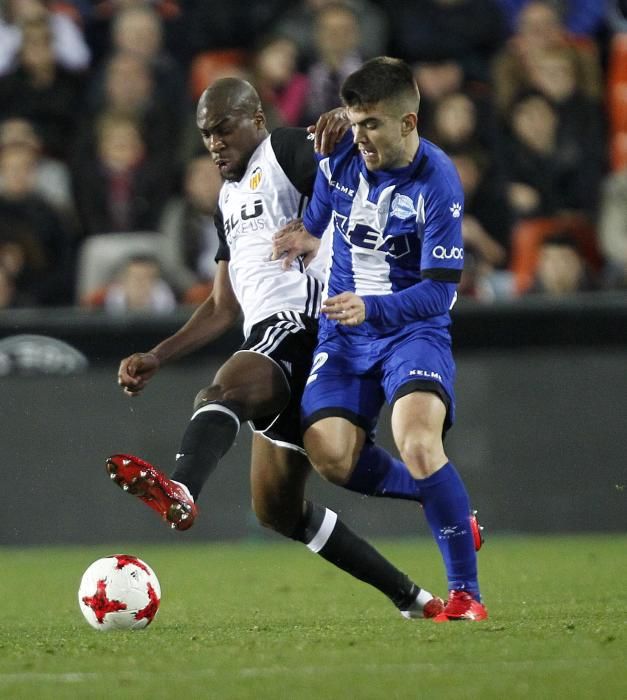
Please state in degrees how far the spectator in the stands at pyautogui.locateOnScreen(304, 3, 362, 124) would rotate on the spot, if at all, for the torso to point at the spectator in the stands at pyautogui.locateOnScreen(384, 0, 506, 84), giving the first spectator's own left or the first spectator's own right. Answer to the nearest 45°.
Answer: approximately 135° to the first spectator's own left

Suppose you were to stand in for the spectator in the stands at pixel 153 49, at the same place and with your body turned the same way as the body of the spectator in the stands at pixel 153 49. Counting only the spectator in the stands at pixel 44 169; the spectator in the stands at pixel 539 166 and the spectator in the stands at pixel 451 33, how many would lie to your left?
2

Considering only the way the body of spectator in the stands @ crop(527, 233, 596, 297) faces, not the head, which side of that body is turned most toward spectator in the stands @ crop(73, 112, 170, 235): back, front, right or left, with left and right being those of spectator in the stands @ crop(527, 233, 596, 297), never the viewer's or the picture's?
right

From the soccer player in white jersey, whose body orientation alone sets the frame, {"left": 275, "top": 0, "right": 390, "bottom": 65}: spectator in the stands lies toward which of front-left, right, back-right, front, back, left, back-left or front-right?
back-right

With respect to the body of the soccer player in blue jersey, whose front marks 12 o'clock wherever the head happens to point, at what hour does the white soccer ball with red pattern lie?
The white soccer ball with red pattern is roughly at 1 o'clock from the soccer player in blue jersey.

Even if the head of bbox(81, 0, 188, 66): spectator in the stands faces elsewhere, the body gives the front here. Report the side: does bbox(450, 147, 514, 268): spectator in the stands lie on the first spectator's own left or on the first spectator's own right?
on the first spectator's own left

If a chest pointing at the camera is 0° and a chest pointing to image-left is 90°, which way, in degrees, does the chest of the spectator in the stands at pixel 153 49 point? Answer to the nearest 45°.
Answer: approximately 0°

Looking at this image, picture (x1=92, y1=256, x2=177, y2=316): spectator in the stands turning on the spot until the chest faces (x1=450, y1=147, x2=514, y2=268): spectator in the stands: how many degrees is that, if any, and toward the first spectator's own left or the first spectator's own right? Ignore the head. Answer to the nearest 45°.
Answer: approximately 90° to the first spectator's own left

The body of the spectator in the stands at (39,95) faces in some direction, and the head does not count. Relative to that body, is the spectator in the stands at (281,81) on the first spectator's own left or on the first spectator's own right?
on the first spectator's own left

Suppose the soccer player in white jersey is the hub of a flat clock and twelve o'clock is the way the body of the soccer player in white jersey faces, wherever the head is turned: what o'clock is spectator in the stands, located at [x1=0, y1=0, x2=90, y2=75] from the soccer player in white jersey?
The spectator in the stands is roughly at 4 o'clock from the soccer player in white jersey.

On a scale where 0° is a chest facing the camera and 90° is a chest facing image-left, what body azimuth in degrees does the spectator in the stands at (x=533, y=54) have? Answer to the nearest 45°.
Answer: approximately 0°

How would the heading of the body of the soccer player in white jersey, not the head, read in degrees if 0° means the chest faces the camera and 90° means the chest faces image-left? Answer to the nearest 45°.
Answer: approximately 45°

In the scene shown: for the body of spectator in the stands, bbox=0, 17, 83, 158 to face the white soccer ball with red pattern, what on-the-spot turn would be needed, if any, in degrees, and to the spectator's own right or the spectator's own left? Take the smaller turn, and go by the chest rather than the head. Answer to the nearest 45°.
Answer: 0° — they already face it
